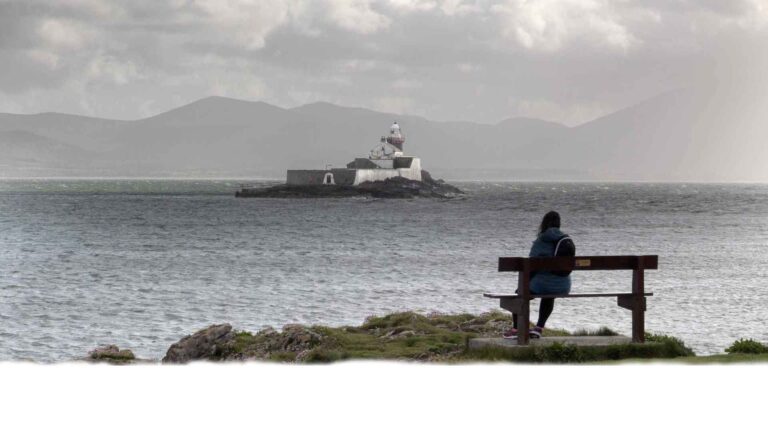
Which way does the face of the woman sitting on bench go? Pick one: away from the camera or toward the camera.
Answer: away from the camera

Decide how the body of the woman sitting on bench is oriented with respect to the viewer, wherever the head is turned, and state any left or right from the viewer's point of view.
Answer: facing away from the viewer and to the left of the viewer
